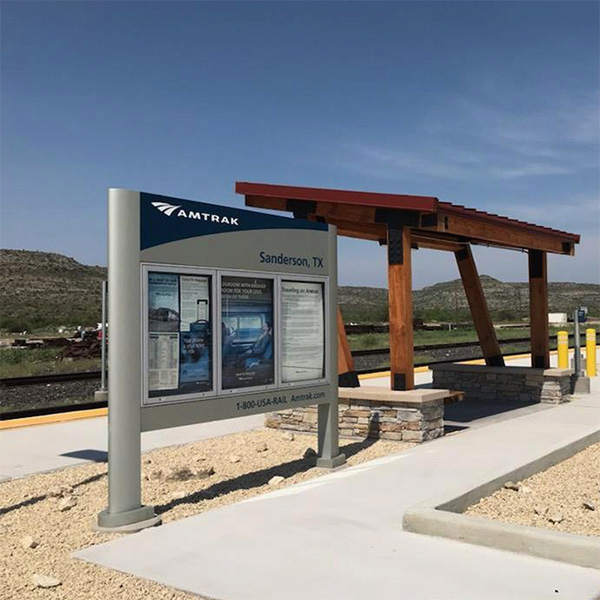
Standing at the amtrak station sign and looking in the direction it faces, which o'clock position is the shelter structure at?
The shelter structure is roughly at 9 o'clock from the amtrak station sign.

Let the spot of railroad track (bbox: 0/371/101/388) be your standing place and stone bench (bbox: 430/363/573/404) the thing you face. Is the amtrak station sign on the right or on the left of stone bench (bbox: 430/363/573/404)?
right

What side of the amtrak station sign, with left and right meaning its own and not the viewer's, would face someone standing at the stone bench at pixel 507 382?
left

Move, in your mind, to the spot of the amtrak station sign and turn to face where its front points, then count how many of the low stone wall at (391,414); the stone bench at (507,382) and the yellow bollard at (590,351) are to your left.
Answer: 3

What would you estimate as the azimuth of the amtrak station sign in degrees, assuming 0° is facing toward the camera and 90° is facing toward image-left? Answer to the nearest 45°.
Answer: approximately 315°

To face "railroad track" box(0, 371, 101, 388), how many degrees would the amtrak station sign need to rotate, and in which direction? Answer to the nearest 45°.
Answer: approximately 135° to its left

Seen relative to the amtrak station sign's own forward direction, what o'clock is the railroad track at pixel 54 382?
The railroad track is roughly at 7 o'clock from the amtrak station sign.
